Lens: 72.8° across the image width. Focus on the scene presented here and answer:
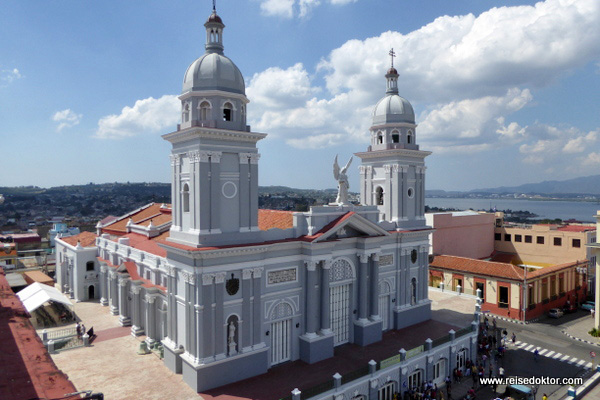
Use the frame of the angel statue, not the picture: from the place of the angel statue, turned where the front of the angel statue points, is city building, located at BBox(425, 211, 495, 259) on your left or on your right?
on your left

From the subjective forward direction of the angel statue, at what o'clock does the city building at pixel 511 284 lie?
The city building is roughly at 9 o'clock from the angel statue.

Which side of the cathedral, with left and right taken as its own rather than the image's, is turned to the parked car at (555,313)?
left

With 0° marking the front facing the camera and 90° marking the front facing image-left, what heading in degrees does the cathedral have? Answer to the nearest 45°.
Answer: approximately 315°

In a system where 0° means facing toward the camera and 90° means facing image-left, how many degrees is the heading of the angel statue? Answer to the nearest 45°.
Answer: approximately 315°

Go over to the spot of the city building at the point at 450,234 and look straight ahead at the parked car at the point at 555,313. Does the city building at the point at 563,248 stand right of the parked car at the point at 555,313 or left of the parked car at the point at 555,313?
left

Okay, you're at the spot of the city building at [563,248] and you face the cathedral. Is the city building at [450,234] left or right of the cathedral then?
right
